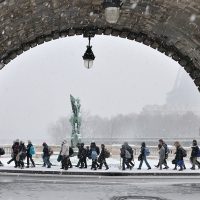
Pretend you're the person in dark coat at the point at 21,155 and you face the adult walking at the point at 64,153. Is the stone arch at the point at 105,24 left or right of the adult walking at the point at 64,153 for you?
right

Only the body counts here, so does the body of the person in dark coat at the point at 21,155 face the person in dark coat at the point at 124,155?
no

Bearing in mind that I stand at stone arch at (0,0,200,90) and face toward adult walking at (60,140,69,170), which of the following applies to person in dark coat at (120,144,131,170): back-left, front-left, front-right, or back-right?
front-right

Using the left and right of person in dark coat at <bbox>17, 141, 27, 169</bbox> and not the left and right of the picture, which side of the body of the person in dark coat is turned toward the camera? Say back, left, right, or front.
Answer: left

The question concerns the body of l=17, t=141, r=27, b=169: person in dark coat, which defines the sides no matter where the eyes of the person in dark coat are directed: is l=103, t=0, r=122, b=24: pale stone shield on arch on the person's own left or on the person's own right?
on the person's own left

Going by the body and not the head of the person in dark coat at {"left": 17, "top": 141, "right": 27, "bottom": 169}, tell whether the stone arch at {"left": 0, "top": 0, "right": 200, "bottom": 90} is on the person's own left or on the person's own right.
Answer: on the person's own left
